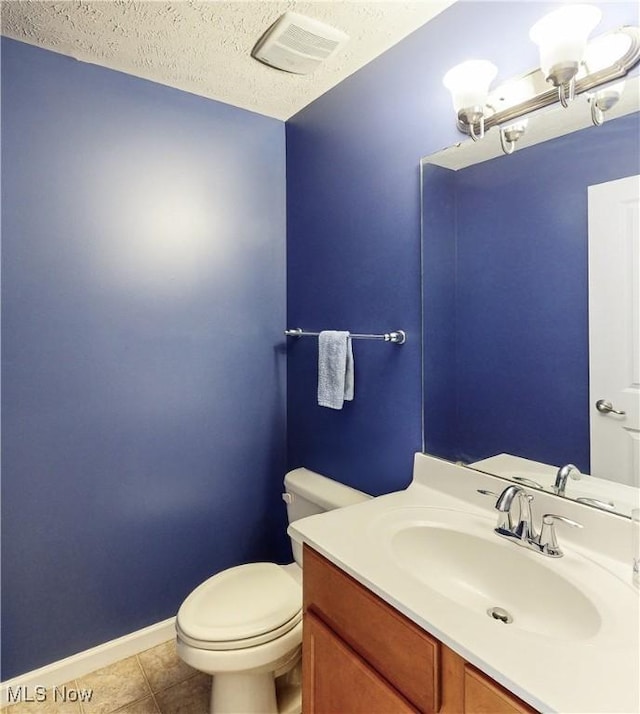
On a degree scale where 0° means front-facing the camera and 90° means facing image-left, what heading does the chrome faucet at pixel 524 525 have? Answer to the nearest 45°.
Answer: approximately 45°

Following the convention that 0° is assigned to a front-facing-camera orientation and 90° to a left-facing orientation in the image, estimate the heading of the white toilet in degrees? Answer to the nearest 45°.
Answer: approximately 45°

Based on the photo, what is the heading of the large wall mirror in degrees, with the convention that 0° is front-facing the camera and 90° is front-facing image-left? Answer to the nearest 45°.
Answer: approximately 45°

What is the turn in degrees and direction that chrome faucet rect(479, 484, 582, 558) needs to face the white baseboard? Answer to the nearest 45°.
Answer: approximately 45° to its right

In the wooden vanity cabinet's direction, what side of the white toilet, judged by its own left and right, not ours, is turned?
left
